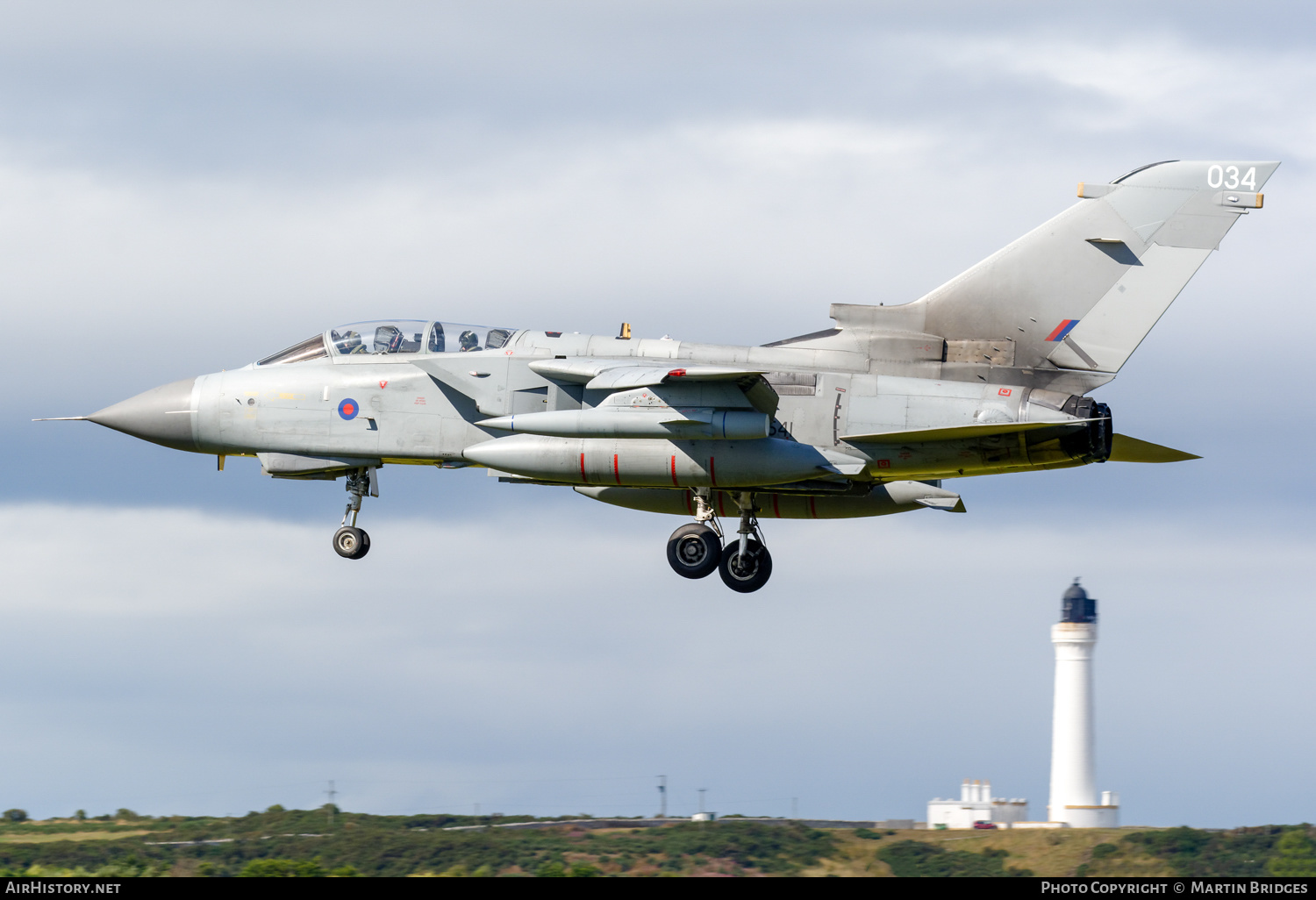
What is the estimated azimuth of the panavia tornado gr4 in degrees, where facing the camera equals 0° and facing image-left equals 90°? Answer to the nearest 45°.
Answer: approximately 90°
